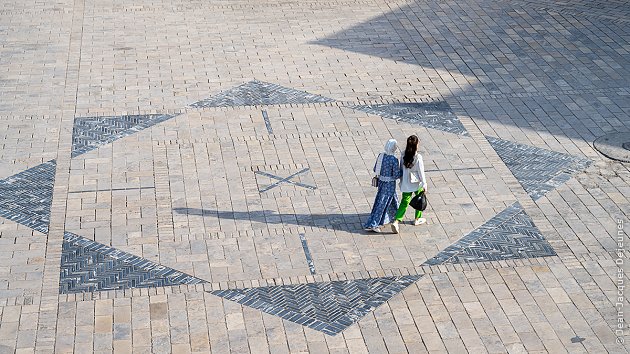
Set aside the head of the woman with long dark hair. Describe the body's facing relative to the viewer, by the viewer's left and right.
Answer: facing away from the viewer and to the right of the viewer

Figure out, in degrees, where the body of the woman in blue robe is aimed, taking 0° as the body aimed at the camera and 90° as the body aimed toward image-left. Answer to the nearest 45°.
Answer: approximately 225°
